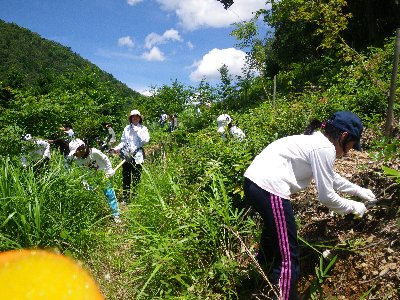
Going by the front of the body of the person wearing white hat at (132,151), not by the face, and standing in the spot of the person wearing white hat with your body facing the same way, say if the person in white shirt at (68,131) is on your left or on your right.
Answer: on your right

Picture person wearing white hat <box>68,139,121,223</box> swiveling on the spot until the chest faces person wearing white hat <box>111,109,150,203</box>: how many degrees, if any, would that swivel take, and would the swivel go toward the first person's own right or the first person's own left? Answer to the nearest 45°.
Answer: approximately 135° to the first person's own right

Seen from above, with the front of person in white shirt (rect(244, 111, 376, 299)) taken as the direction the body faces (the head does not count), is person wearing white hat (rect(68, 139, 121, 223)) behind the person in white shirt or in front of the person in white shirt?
behind

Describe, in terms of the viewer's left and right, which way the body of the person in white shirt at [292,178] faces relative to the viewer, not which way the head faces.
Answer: facing to the right of the viewer

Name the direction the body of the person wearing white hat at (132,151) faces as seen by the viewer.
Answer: toward the camera

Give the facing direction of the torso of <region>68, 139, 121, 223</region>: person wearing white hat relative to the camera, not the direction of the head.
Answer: to the viewer's left

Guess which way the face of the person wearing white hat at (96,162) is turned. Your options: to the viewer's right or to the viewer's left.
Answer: to the viewer's left

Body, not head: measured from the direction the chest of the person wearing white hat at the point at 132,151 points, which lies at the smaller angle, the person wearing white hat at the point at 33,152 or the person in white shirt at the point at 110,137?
the person wearing white hat

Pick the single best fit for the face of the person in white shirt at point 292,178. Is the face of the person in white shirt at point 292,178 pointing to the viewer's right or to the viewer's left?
to the viewer's right

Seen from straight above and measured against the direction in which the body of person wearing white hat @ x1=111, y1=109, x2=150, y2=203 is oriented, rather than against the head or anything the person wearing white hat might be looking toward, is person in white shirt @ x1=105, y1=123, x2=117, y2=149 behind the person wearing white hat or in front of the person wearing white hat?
behind

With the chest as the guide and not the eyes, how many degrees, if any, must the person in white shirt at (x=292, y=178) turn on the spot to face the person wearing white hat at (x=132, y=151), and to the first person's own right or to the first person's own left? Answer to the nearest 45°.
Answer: approximately 135° to the first person's own left

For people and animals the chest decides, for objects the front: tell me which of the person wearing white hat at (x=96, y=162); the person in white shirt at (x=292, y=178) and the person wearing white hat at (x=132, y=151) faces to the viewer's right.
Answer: the person in white shirt

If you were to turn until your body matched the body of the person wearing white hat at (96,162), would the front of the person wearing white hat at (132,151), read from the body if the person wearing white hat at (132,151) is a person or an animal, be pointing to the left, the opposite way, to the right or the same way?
to the left

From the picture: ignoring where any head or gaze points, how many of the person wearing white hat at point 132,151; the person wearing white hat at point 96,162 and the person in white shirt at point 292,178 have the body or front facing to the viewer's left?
1
